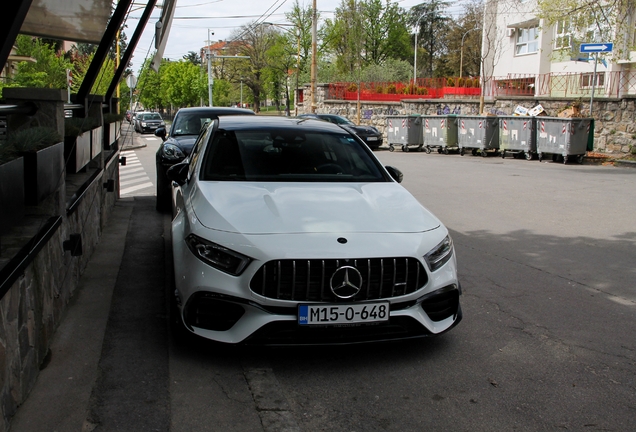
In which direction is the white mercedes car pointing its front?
toward the camera

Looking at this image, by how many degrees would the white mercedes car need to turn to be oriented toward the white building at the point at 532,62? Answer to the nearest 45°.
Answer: approximately 180°

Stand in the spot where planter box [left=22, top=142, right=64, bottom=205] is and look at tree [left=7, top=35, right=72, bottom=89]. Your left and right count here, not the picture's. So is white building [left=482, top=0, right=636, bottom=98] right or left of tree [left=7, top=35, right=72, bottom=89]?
right

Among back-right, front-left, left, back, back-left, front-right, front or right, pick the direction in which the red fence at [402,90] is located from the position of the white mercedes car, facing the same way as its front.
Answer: back

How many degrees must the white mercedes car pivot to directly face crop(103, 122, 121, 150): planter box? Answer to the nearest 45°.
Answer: approximately 135° to its right

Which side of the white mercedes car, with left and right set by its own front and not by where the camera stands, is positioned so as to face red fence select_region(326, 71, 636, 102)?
back

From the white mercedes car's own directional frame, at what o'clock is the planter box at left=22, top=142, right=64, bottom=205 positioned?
The planter box is roughly at 3 o'clock from the white mercedes car.

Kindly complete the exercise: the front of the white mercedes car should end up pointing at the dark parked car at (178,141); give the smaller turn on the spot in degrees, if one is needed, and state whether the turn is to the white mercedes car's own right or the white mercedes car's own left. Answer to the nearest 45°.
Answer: approximately 180°

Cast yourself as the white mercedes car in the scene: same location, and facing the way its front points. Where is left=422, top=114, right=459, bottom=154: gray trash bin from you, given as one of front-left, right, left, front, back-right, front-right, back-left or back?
back

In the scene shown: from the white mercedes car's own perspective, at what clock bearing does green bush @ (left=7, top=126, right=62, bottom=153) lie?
The green bush is roughly at 3 o'clock from the white mercedes car.

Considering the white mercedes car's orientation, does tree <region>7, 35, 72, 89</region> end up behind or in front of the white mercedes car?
behind

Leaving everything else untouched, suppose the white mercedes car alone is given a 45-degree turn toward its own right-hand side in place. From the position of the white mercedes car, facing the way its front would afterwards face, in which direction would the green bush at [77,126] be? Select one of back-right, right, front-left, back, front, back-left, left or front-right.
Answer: right
